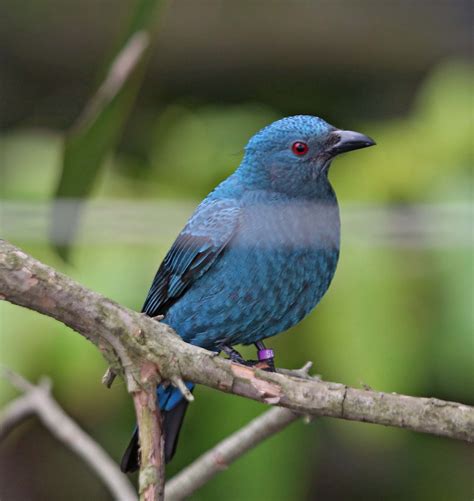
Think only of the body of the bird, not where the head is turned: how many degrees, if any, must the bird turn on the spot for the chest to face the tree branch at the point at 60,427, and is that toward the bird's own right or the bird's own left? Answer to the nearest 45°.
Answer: approximately 180°

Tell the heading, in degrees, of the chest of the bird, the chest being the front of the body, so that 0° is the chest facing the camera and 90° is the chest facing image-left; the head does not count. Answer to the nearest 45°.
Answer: approximately 315°
